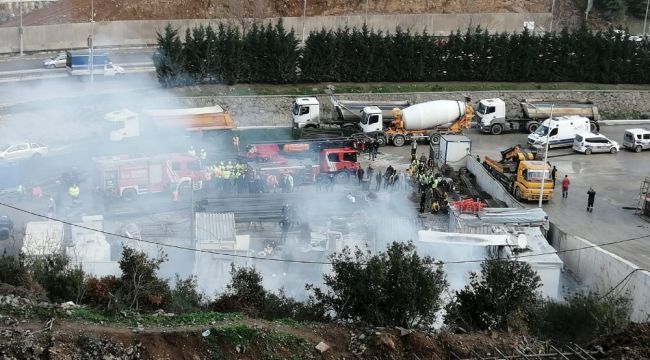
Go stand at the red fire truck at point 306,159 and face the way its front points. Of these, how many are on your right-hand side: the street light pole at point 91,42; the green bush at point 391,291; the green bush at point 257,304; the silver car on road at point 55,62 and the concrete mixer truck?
2

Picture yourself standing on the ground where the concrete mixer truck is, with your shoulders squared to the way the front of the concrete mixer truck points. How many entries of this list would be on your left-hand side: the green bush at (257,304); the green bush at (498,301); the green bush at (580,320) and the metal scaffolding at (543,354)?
4

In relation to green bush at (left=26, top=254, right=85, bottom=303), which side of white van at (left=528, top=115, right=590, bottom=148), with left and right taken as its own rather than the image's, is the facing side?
front

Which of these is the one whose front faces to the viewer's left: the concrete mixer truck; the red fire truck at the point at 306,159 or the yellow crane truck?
the concrete mixer truck

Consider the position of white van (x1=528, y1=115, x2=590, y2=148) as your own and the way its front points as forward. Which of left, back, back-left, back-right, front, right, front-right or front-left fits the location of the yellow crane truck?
front-left

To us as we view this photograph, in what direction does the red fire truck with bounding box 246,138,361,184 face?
facing to the right of the viewer

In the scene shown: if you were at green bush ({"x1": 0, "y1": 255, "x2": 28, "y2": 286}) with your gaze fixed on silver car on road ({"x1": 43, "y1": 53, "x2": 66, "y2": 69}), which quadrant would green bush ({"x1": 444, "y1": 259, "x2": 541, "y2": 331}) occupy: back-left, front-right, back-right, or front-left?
back-right

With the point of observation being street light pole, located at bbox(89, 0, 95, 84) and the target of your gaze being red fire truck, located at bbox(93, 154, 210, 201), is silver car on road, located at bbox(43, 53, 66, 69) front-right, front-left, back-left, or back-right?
back-right

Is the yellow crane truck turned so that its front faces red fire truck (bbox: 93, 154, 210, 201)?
no

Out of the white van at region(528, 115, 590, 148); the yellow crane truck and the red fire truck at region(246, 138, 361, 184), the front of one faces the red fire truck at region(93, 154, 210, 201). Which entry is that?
the white van

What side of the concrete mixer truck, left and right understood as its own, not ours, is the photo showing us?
left

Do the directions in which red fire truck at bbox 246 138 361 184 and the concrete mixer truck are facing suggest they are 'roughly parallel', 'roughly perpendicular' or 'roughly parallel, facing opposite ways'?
roughly parallel, facing opposite ways

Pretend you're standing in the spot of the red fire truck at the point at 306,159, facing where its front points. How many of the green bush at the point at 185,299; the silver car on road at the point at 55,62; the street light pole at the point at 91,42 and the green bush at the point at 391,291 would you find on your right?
2

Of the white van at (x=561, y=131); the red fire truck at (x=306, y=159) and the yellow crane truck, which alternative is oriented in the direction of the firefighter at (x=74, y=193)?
the white van

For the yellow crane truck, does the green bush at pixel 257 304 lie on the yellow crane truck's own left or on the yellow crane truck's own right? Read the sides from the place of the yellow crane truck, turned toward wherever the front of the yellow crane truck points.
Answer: on the yellow crane truck's own right

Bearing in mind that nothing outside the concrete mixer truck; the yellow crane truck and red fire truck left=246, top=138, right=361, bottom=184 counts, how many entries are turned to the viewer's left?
1

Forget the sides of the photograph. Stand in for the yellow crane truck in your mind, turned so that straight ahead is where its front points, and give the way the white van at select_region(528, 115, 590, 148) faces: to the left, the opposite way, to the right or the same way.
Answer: to the right

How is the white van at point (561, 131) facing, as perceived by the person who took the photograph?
facing the viewer and to the left of the viewer

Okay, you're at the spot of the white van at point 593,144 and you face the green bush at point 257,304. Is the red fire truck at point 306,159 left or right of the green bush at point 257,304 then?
right

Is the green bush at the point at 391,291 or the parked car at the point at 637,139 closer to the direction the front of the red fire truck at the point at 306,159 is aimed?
the parked car

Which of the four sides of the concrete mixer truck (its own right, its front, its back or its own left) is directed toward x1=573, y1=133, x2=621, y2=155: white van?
back

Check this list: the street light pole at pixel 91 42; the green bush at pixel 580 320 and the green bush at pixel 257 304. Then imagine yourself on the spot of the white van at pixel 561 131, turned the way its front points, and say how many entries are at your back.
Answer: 0
